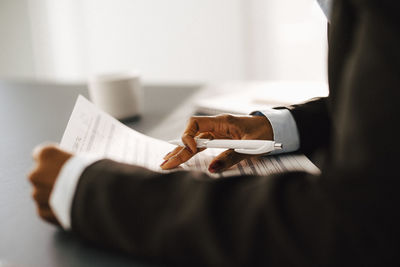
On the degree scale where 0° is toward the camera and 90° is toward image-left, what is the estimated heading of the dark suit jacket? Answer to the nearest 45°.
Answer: approximately 90°

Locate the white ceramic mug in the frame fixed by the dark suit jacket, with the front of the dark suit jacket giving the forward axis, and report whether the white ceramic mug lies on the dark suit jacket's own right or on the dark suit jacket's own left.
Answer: on the dark suit jacket's own right
